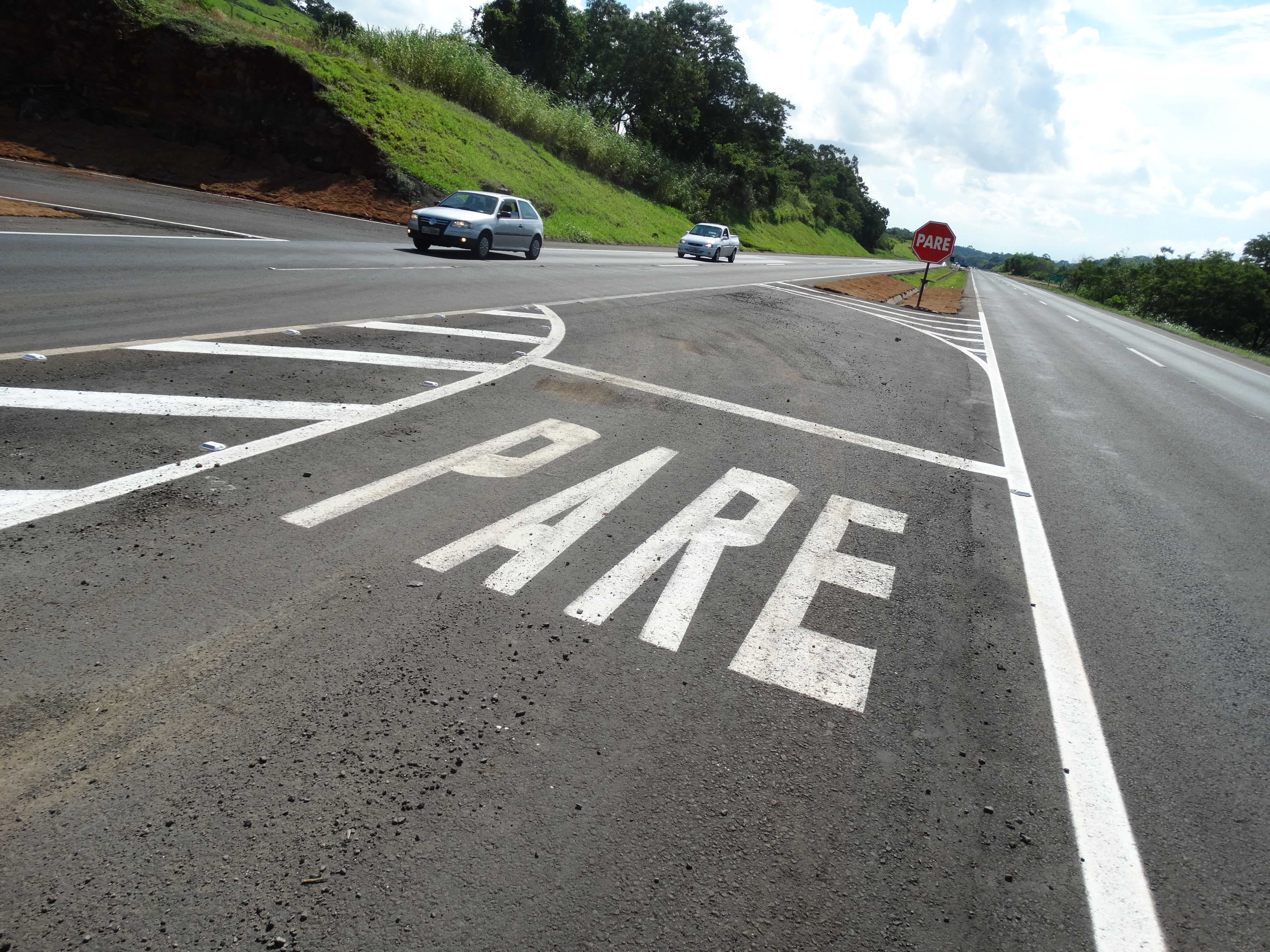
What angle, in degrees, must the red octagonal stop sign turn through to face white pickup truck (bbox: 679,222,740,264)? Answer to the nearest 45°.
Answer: approximately 135° to its right

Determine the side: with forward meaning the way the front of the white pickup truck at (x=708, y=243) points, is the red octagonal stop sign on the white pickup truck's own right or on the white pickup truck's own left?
on the white pickup truck's own left

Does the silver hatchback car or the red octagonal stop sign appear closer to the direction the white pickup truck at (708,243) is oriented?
the silver hatchback car

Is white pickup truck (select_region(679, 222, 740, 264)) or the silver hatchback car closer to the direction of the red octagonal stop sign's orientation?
the silver hatchback car

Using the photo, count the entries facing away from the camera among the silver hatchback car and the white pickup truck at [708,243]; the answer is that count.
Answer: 0

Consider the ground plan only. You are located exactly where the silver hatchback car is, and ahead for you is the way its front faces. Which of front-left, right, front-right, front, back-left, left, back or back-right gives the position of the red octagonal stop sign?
back-left

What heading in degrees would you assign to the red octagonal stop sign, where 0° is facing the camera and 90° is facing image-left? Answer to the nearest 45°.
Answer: approximately 0°

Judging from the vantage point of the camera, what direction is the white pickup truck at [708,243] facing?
facing the viewer and to the left of the viewer

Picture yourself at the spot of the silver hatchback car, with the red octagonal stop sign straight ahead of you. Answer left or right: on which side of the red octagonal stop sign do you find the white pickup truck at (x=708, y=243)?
left

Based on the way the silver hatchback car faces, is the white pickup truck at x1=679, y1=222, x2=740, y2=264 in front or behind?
behind

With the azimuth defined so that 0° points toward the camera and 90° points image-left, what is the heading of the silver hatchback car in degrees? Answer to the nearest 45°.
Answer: approximately 45°
